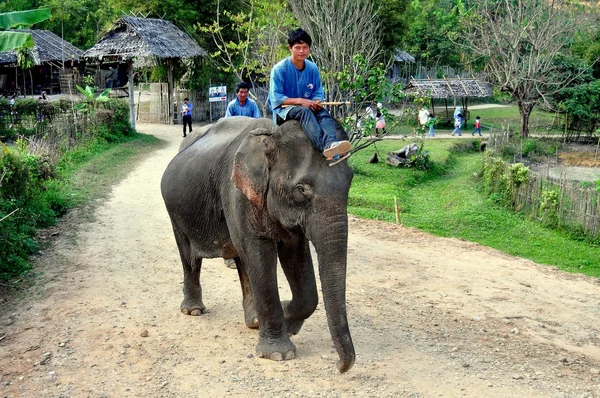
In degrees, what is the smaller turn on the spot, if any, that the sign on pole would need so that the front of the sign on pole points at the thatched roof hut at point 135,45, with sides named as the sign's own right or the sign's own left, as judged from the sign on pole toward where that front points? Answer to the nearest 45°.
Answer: approximately 45° to the sign's own right

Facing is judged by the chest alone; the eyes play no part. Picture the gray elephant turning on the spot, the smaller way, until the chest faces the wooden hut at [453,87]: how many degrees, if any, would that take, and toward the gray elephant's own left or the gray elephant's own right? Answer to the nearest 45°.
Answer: approximately 135° to the gray elephant's own left

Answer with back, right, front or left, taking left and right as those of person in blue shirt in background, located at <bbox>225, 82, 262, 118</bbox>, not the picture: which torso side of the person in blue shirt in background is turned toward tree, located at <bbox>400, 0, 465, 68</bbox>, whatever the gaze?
back

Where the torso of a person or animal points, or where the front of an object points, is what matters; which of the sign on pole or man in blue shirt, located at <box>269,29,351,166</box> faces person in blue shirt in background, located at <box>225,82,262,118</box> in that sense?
the sign on pole

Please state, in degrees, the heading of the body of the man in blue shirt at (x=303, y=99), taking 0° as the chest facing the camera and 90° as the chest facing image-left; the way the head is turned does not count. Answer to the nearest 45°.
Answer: approximately 315°

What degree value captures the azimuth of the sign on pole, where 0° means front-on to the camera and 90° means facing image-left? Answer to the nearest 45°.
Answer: approximately 0°

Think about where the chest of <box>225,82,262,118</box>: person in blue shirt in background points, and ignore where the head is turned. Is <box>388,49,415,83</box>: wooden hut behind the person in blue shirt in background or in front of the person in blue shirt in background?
behind

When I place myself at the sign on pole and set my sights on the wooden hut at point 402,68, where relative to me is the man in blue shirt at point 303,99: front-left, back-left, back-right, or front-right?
back-right

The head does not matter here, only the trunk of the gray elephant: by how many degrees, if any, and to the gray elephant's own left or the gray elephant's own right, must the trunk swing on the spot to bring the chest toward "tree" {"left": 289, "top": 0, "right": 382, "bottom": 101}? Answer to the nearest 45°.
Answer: approximately 135° to the gray elephant's own left

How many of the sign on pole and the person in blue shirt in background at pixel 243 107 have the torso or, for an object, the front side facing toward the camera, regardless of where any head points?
2

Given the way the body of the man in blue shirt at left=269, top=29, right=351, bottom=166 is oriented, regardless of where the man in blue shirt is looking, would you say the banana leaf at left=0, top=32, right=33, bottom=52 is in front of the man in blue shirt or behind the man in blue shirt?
behind

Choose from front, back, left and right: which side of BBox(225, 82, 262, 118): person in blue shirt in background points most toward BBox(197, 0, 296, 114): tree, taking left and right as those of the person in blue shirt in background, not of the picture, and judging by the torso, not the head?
back
